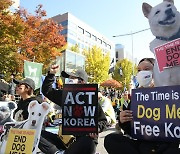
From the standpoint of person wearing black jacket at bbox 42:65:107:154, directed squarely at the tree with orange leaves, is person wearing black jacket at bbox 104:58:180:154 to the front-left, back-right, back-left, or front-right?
back-right

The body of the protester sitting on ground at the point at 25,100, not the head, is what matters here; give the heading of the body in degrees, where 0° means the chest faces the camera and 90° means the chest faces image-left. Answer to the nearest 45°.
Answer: approximately 45°

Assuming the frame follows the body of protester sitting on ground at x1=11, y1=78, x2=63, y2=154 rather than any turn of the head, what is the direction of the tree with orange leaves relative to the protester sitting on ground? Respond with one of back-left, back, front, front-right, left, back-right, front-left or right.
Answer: back-right

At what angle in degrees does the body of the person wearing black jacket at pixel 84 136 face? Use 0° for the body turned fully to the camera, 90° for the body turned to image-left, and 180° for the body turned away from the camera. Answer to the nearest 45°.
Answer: approximately 45°

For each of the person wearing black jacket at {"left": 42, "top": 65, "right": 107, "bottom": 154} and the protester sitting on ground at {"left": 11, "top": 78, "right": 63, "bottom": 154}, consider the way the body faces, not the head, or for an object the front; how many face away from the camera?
0

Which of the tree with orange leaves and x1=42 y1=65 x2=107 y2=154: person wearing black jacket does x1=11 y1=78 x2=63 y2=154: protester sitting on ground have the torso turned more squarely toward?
the person wearing black jacket

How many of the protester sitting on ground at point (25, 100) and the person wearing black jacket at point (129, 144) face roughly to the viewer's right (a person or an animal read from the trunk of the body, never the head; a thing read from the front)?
0

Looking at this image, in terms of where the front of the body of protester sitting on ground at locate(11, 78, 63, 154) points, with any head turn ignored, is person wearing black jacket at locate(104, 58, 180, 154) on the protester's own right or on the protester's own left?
on the protester's own left

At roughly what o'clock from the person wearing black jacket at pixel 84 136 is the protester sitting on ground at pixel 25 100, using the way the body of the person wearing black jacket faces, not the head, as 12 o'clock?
The protester sitting on ground is roughly at 3 o'clock from the person wearing black jacket.
